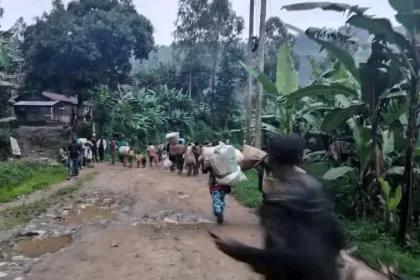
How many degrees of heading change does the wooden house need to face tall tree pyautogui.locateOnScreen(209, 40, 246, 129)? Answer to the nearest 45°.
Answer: approximately 90° to its left

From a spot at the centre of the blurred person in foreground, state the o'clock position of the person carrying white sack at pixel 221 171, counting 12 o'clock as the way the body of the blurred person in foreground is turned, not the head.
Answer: The person carrying white sack is roughly at 1 o'clock from the blurred person in foreground.

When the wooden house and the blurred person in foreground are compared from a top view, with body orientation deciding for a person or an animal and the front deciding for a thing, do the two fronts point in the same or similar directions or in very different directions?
very different directions

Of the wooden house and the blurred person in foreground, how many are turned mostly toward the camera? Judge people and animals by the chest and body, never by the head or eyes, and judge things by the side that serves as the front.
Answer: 1

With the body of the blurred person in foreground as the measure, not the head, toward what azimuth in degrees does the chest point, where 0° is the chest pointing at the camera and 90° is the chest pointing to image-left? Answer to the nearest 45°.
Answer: approximately 135°

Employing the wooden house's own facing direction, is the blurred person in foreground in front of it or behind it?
in front

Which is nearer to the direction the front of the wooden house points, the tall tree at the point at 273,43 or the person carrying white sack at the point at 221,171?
the person carrying white sack

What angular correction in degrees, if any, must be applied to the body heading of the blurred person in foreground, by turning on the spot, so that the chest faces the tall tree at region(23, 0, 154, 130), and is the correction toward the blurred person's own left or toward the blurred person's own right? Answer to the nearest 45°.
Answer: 0° — they already face it

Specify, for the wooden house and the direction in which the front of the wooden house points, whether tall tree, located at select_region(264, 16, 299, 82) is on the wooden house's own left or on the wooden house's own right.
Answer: on the wooden house's own left

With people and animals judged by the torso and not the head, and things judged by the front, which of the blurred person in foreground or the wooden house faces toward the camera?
the wooden house

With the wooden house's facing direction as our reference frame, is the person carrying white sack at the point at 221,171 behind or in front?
in front

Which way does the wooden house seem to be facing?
toward the camera

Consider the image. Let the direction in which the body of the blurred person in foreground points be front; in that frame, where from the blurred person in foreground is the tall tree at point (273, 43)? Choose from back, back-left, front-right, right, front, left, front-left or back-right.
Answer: front-right

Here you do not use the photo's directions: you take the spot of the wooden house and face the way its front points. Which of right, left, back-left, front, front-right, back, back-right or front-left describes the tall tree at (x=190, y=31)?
left

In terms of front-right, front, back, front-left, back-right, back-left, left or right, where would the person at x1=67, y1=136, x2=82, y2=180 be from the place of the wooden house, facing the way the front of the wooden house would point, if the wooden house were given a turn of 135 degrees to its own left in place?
back-right

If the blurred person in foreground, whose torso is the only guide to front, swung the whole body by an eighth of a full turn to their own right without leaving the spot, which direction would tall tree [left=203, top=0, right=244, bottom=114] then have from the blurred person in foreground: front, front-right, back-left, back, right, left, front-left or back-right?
front
